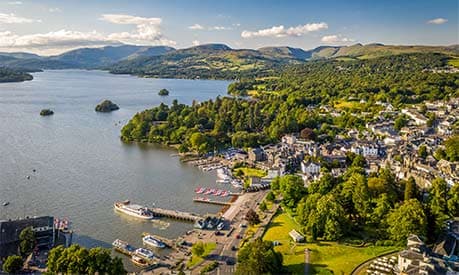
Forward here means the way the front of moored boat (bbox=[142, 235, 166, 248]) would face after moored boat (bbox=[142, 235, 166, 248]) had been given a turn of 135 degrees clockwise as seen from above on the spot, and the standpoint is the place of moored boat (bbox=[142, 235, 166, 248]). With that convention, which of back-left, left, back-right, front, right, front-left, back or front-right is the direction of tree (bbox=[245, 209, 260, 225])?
front

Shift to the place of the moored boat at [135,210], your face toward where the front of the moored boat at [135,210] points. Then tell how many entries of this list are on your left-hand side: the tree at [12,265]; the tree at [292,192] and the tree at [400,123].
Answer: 1

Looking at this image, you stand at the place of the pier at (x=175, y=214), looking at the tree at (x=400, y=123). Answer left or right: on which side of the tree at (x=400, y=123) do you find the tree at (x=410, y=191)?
right

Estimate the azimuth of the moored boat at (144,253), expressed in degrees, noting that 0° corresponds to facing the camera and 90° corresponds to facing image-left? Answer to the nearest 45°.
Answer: approximately 135°

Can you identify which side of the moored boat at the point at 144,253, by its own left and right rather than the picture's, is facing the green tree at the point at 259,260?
back

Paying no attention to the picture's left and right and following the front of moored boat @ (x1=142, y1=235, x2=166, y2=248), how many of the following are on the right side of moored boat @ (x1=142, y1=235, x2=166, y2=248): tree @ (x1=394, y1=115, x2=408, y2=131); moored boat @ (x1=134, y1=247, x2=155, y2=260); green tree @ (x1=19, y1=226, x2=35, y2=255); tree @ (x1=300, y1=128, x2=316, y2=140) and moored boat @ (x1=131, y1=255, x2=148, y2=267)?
2

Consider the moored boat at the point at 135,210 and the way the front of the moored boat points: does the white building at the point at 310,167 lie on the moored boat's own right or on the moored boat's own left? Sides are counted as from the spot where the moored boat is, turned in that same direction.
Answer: on the moored boat's own right

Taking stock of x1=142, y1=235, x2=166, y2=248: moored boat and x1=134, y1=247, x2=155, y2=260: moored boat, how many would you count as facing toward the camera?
0

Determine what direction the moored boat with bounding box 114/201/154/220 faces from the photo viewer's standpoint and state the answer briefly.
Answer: facing away from the viewer and to the left of the viewer

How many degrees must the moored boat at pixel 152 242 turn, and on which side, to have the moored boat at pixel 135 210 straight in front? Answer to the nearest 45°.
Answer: approximately 45° to its right

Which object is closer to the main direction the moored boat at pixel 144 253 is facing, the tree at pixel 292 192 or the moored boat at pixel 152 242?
the moored boat

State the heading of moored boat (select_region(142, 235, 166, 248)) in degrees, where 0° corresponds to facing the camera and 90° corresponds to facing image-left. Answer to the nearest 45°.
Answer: approximately 135°

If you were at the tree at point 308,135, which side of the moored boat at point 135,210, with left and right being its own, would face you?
right
